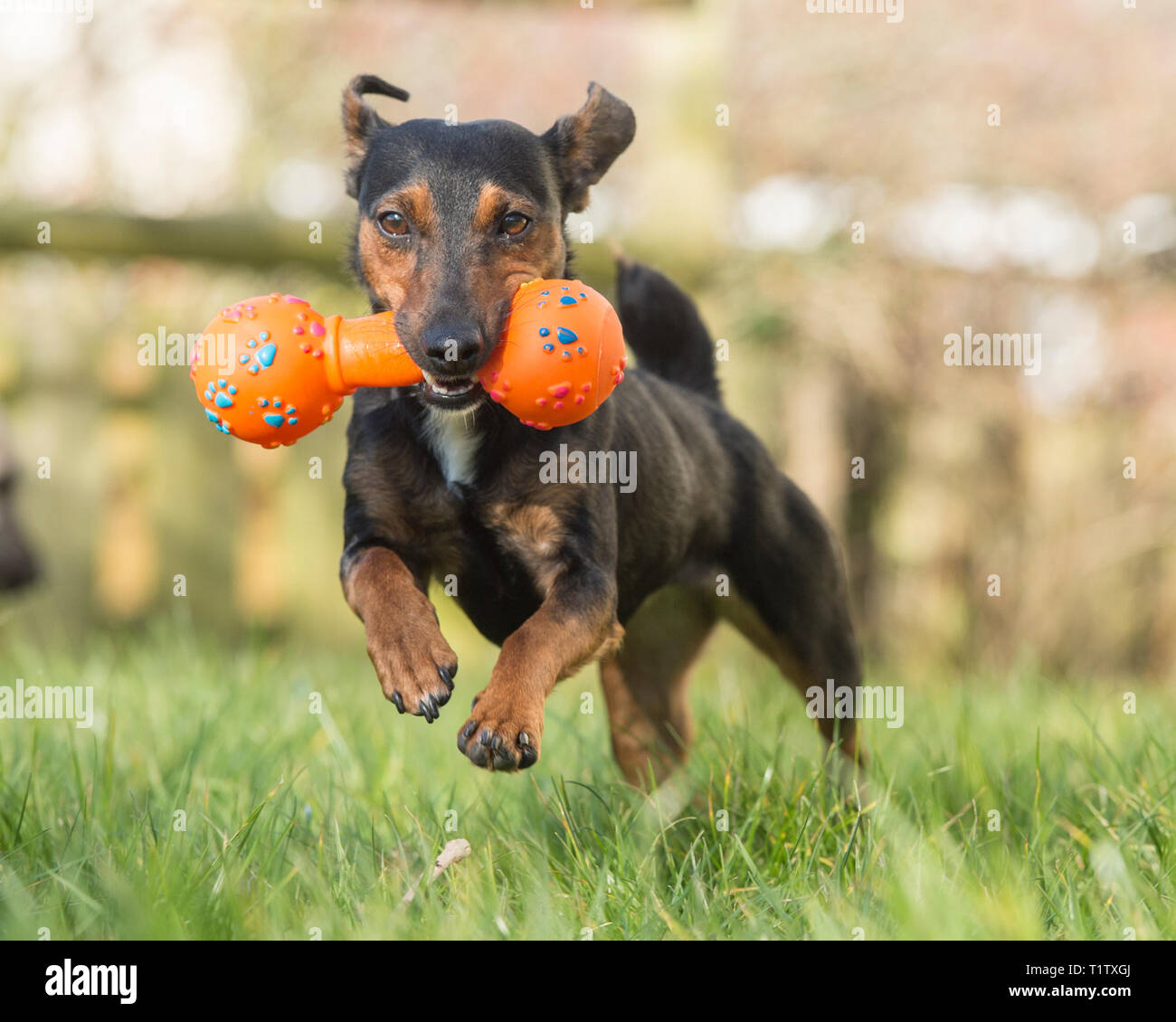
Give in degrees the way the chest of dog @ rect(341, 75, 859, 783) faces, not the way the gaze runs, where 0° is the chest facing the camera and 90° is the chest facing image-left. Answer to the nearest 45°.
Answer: approximately 45°

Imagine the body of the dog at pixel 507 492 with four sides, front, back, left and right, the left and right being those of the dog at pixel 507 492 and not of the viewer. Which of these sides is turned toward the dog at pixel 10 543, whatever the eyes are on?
right
